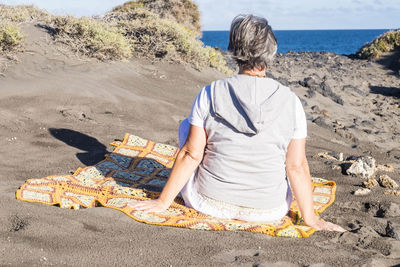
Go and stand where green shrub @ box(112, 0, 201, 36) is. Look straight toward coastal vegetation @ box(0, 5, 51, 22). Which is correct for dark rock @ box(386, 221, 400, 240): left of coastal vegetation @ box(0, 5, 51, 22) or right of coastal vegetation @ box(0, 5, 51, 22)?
left

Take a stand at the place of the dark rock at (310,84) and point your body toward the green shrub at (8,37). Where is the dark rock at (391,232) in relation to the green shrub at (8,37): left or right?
left

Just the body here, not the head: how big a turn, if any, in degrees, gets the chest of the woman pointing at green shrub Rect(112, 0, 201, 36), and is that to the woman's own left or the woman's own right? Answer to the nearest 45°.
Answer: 0° — they already face it

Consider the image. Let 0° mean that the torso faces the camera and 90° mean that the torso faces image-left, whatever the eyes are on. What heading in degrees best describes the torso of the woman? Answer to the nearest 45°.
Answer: approximately 180°

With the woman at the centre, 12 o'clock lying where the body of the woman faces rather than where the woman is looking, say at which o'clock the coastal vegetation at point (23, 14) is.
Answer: The coastal vegetation is roughly at 11 o'clock from the woman.

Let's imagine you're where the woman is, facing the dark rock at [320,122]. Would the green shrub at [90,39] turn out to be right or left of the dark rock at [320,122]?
left
